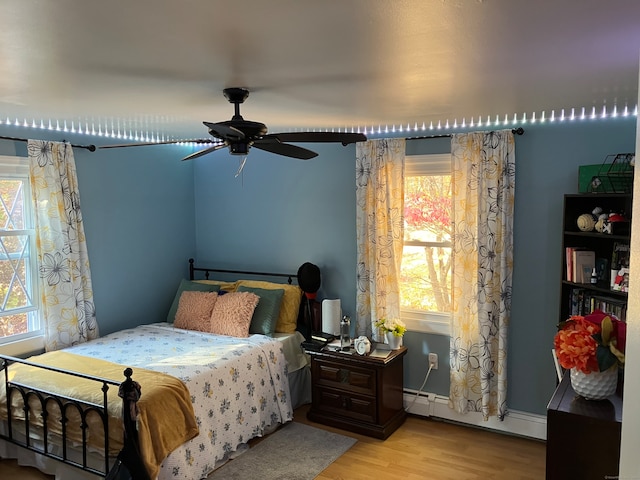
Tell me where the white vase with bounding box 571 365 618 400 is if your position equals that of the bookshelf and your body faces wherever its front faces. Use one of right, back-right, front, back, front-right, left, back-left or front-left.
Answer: front-left

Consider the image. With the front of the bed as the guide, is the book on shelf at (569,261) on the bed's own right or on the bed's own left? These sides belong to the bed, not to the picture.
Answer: on the bed's own left

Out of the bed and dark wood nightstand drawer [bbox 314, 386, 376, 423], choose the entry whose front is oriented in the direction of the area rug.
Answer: the dark wood nightstand drawer

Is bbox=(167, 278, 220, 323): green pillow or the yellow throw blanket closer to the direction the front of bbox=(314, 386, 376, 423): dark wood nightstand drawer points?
the yellow throw blanket

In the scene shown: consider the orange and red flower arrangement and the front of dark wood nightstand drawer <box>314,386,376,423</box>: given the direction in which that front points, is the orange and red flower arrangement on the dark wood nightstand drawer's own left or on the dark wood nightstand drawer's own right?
on the dark wood nightstand drawer's own left

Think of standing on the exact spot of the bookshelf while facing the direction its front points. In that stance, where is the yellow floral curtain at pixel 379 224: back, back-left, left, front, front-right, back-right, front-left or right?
front-right

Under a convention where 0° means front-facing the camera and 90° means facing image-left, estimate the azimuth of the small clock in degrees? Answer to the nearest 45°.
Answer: approximately 45°

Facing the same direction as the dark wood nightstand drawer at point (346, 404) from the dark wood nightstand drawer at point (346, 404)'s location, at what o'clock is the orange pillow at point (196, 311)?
The orange pillow is roughly at 2 o'clock from the dark wood nightstand drawer.

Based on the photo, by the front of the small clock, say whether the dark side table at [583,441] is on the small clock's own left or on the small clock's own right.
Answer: on the small clock's own left
